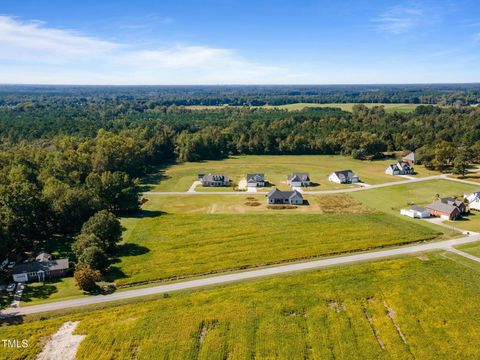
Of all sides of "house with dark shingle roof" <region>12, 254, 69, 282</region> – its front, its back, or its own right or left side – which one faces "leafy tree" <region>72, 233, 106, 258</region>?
left

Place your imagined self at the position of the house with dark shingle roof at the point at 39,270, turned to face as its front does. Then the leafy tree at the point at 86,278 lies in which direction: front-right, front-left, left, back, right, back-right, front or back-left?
front-left

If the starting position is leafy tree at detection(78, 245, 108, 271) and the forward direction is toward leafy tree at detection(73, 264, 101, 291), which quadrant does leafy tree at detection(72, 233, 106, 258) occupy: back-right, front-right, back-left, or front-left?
back-right

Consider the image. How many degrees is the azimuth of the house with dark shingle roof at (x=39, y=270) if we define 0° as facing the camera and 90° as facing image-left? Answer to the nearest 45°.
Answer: approximately 0°
